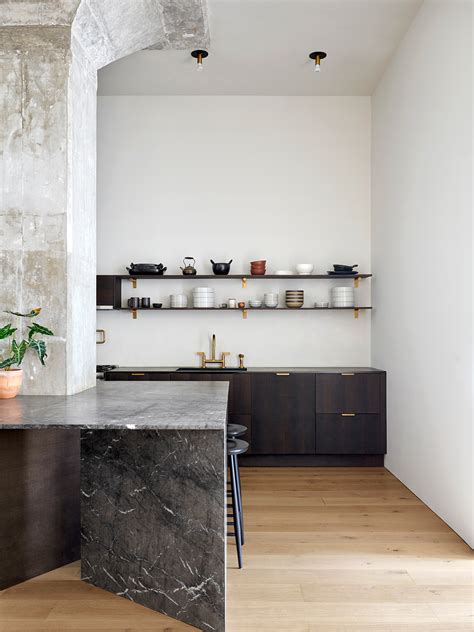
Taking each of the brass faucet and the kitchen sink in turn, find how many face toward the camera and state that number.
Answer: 2

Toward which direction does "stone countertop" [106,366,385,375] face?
toward the camera

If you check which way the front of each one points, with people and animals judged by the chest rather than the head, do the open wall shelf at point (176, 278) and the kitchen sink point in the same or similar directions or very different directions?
same or similar directions

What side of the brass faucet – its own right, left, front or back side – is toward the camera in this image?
front

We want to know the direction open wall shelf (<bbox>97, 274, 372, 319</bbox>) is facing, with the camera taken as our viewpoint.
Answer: facing the viewer

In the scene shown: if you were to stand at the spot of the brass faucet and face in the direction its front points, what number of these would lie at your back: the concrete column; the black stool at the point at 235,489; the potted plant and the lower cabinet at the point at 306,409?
0

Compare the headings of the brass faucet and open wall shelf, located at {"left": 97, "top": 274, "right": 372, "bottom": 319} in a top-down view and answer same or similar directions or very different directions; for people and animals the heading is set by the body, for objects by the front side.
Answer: same or similar directions

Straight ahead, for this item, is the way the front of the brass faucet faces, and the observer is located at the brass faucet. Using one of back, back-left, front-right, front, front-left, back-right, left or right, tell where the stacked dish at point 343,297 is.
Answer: left

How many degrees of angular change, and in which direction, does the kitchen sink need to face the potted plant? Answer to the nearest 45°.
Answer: approximately 45° to its right

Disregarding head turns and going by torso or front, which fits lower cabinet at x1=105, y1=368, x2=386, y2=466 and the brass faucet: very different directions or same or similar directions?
same or similar directions

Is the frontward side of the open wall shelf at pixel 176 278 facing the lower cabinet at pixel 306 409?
no

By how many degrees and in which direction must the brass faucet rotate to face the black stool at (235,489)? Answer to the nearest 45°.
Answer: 0° — it already faces it

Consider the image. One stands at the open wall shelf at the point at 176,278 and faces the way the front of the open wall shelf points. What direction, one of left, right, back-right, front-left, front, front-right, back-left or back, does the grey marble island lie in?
front

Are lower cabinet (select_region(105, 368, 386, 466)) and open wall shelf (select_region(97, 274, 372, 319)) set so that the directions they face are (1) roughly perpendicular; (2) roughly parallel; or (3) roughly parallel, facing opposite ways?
roughly parallel

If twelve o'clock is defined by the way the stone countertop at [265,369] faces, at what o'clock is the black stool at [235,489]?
The black stool is roughly at 12 o'clock from the stone countertop.

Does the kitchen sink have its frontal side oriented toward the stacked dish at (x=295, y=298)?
no
